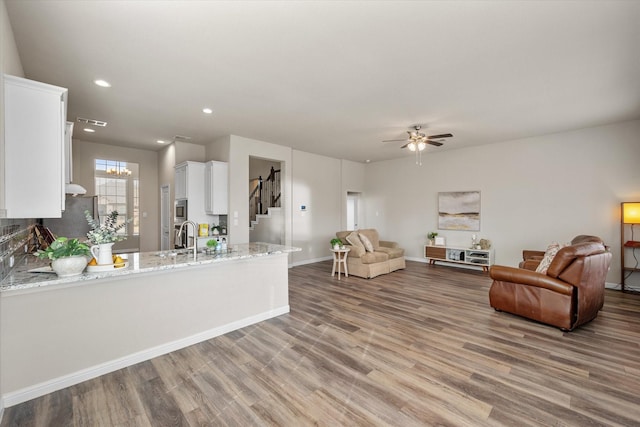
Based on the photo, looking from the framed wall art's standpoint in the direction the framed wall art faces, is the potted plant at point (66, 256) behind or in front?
in front

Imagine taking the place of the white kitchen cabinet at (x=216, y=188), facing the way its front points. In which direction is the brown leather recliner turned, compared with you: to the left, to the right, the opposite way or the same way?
to the right

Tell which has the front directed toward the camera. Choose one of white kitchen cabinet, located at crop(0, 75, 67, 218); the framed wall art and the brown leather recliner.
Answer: the framed wall art

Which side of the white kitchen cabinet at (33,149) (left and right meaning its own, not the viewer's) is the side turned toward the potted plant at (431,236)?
front

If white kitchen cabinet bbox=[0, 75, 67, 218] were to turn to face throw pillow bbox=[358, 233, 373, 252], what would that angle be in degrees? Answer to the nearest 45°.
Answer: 0° — it already faces it

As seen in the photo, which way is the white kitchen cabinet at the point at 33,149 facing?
to the viewer's right

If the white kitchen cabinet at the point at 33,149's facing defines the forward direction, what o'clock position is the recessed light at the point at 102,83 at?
The recessed light is roughly at 10 o'clock from the white kitchen cabinet.

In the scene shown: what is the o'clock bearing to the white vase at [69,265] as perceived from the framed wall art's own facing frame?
The white vase is roughly at 1 o'clock from the framed wall art.

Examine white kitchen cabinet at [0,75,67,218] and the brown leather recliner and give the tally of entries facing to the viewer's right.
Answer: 1

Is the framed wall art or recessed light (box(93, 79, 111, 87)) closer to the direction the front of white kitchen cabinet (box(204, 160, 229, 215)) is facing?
the recessed light

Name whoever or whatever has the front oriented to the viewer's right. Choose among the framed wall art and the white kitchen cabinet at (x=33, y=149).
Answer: the white kitchen cabinet

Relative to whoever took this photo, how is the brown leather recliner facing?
facing away from the viewer and to the left of the viewer

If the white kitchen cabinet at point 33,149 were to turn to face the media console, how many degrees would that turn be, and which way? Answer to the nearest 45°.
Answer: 0° — it already faces it

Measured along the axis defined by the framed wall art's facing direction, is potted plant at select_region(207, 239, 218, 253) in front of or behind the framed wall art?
in front
